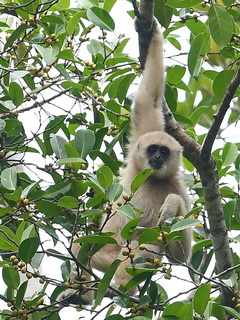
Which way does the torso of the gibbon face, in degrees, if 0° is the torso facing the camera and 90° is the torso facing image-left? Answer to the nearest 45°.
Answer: approximately 0°

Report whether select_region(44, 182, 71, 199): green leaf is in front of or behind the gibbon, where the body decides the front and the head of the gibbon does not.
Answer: in front

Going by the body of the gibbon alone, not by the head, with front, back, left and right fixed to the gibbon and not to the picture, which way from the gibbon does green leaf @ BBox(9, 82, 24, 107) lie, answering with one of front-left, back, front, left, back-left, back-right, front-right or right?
front-right

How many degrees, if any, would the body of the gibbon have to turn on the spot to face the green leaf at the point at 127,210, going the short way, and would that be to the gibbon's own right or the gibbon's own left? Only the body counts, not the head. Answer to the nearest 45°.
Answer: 0° — it already faces it

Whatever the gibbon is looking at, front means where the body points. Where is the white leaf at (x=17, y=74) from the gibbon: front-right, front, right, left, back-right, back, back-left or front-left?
front-right
